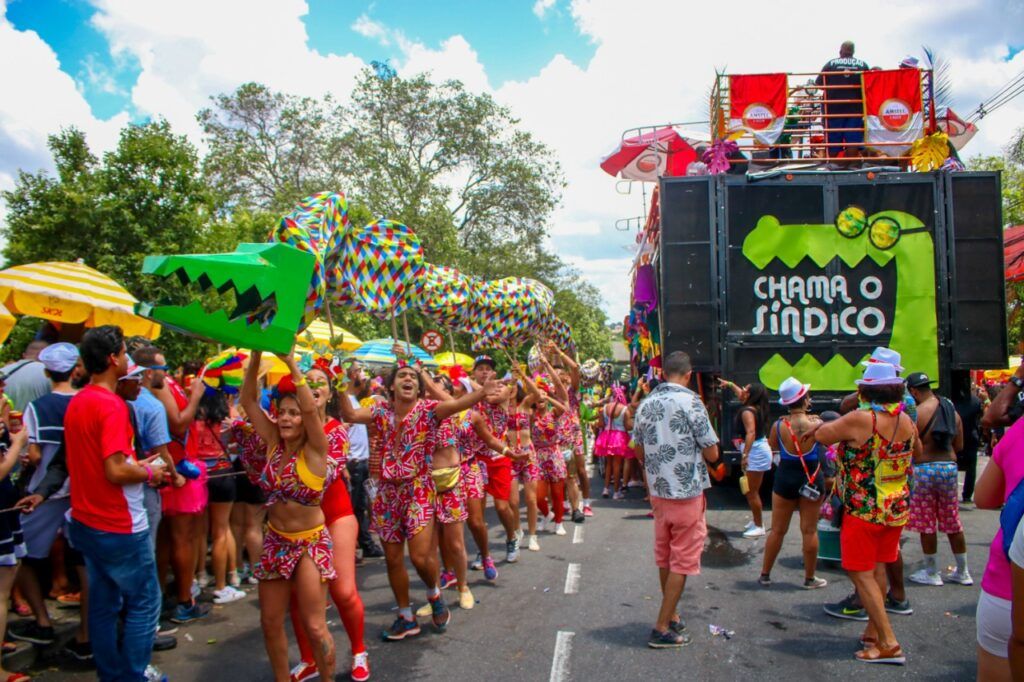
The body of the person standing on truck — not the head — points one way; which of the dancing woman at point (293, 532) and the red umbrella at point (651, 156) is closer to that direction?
the red umbrella

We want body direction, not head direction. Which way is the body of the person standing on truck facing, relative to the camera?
away from the camera

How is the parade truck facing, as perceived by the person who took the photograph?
facing away from the viewer

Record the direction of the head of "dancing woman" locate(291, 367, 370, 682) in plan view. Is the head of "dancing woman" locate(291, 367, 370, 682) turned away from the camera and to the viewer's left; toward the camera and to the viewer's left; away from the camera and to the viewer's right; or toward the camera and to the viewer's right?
toward the camera and to the viewer's left
